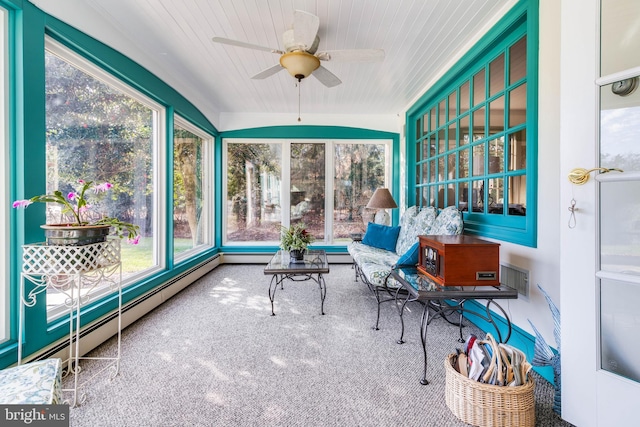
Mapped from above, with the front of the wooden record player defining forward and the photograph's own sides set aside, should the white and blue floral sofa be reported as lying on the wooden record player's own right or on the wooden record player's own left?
on the wooden record player's own right

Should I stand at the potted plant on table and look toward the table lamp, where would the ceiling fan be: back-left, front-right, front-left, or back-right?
back-right

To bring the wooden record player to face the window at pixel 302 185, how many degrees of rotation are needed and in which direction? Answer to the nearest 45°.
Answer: approximately 45° to its right

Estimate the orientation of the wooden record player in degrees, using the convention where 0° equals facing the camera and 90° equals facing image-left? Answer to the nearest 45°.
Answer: approximately 90°

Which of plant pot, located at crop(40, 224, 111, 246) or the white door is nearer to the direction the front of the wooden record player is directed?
the plant pot

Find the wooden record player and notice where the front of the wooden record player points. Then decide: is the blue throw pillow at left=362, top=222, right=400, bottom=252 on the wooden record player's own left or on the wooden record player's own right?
on the wooden record player's own right
